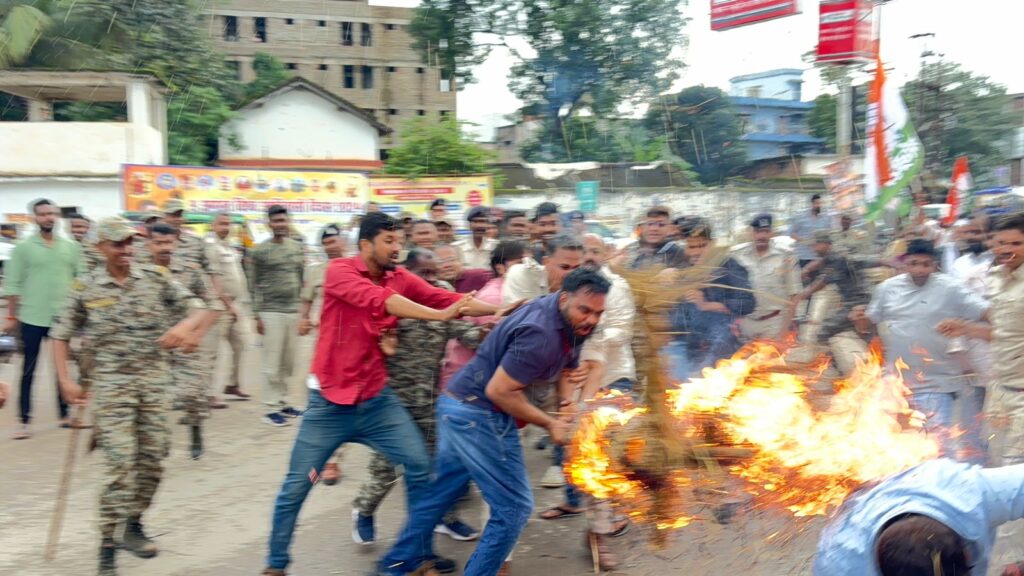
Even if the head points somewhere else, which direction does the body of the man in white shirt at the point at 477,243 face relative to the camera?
toward the camera

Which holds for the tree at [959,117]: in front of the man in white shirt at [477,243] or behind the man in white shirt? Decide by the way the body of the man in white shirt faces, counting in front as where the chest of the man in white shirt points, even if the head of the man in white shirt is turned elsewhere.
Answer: behind

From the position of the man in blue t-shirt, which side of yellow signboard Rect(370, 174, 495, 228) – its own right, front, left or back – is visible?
front

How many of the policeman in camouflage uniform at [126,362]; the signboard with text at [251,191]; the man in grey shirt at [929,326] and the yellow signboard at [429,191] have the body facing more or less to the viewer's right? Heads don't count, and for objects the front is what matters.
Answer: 0

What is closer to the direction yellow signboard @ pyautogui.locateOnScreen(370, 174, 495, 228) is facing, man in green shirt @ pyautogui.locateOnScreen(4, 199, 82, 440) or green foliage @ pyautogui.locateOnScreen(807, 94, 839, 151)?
the man in green shirt

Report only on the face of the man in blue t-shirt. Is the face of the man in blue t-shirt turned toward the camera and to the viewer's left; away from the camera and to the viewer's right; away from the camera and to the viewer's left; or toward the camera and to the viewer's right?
toward the camera and to the viewer's right

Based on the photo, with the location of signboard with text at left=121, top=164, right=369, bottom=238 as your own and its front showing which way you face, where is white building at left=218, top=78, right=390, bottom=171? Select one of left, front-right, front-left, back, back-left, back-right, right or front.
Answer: back

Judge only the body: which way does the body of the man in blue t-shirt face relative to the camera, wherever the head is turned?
to the viewer's right

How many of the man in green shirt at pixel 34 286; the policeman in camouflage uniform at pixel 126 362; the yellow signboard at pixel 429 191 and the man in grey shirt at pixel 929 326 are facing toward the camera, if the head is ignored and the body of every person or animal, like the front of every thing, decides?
4

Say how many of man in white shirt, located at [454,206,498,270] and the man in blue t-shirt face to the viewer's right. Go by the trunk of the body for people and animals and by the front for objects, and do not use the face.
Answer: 1

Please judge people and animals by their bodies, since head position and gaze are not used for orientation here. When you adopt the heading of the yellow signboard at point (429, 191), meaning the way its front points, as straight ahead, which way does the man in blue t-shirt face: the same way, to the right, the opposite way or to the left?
to the left

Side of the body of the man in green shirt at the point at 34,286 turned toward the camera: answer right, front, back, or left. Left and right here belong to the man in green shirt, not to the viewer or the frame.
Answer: front

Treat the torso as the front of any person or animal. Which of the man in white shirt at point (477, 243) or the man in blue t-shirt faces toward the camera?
the man in white shirt

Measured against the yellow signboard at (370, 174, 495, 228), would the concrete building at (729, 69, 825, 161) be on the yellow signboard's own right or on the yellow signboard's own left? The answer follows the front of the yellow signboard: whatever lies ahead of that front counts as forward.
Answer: on the yellow signboard's own left

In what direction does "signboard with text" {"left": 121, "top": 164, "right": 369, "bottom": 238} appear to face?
toward the camera

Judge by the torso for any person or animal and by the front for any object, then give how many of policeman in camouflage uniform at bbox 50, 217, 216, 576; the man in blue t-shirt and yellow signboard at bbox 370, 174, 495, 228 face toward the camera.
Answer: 2
